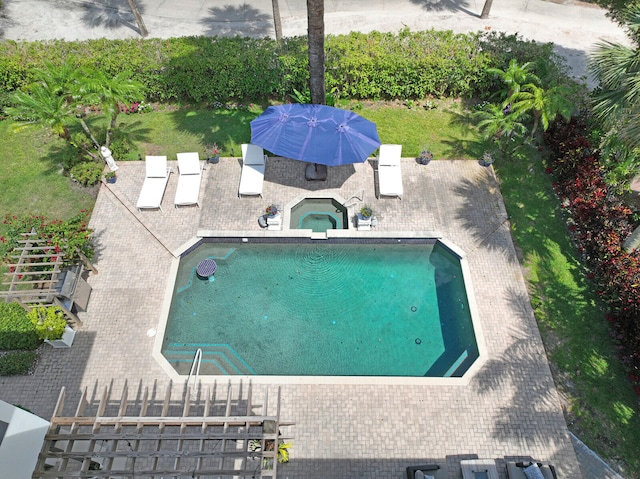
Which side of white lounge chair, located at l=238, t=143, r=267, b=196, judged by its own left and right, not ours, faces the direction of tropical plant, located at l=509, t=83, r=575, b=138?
left

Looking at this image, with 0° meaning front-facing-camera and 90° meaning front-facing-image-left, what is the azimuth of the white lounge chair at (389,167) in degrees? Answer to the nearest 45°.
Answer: approximately 0°

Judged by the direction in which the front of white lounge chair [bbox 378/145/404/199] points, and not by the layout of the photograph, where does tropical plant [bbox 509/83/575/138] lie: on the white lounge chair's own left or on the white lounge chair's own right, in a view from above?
on the white lounge chair's own left

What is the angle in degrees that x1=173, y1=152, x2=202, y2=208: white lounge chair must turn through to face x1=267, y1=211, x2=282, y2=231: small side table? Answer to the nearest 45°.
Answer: approximately 90° to its left

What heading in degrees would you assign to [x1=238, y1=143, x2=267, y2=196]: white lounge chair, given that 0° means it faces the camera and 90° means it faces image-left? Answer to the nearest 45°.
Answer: approximately 0°
